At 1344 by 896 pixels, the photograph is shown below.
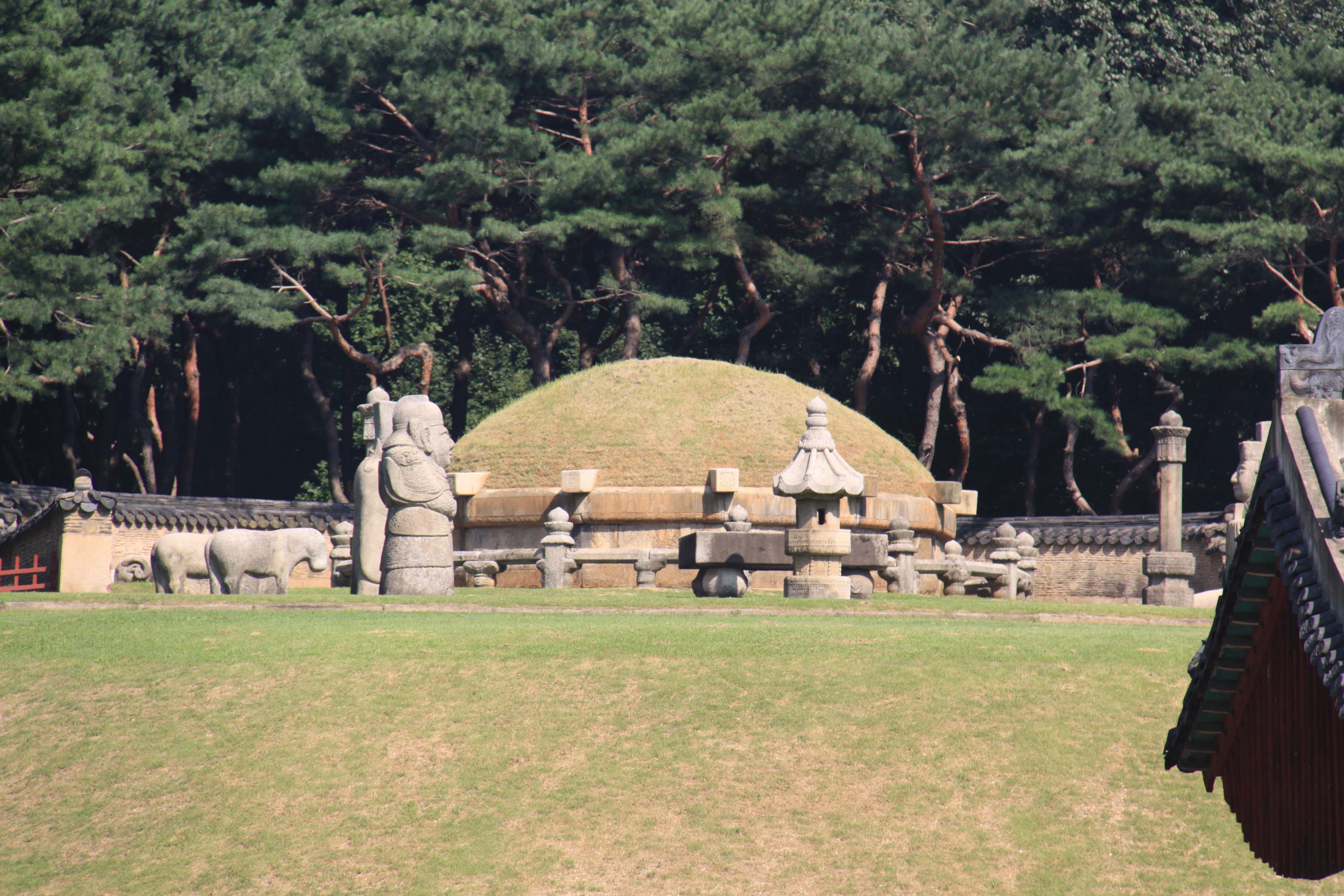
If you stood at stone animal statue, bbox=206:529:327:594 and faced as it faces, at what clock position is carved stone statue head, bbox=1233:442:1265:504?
The carved stone statue head is roughly at 12 o'clock from the stone animal statue.

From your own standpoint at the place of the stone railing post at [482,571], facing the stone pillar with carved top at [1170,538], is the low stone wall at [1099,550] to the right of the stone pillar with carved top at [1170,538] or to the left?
left

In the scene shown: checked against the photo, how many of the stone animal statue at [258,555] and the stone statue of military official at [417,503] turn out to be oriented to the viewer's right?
2

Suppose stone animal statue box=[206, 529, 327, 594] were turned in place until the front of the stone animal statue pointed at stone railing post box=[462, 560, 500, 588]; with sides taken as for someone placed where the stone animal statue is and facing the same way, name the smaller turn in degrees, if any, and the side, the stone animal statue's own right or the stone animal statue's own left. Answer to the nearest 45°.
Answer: approximately 45° to the stone animal statue's own left

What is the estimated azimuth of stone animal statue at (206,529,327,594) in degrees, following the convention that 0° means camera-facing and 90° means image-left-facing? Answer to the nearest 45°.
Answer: approximately 270°

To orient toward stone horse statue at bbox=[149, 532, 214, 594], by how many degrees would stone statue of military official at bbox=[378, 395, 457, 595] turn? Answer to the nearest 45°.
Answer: approximately 135° to its left

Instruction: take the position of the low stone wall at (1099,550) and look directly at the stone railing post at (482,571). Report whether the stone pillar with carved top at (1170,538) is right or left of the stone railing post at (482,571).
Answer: left

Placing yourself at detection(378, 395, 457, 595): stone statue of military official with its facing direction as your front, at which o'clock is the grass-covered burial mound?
The grass-covered burial mound is roughly at 10 o'clock from the stone statue of military official.
